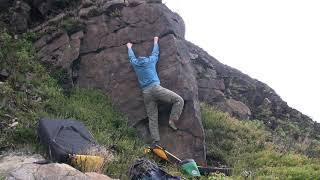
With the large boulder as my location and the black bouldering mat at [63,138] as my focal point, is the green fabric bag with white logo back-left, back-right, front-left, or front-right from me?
front-left

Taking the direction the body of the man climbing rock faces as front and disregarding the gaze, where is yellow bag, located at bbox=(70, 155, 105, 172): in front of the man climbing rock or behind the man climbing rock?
behind

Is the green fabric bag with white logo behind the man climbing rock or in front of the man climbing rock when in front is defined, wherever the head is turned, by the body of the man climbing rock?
behind

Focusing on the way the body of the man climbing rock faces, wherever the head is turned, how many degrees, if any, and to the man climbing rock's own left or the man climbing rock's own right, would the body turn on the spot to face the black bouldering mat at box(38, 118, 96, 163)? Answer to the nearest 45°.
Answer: approximately 135° to the man climbing rock's own left

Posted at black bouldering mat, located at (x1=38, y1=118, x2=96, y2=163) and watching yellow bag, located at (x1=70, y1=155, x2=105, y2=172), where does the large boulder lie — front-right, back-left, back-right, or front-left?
back-left

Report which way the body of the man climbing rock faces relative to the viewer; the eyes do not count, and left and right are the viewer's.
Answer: facing away from the viewer

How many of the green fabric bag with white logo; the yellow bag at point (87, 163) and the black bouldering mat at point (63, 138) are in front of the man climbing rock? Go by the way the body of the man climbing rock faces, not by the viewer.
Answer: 0
